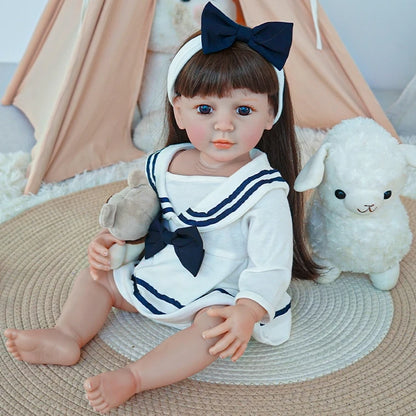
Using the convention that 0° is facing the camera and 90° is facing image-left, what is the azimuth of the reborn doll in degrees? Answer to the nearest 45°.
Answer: approximately 45°
